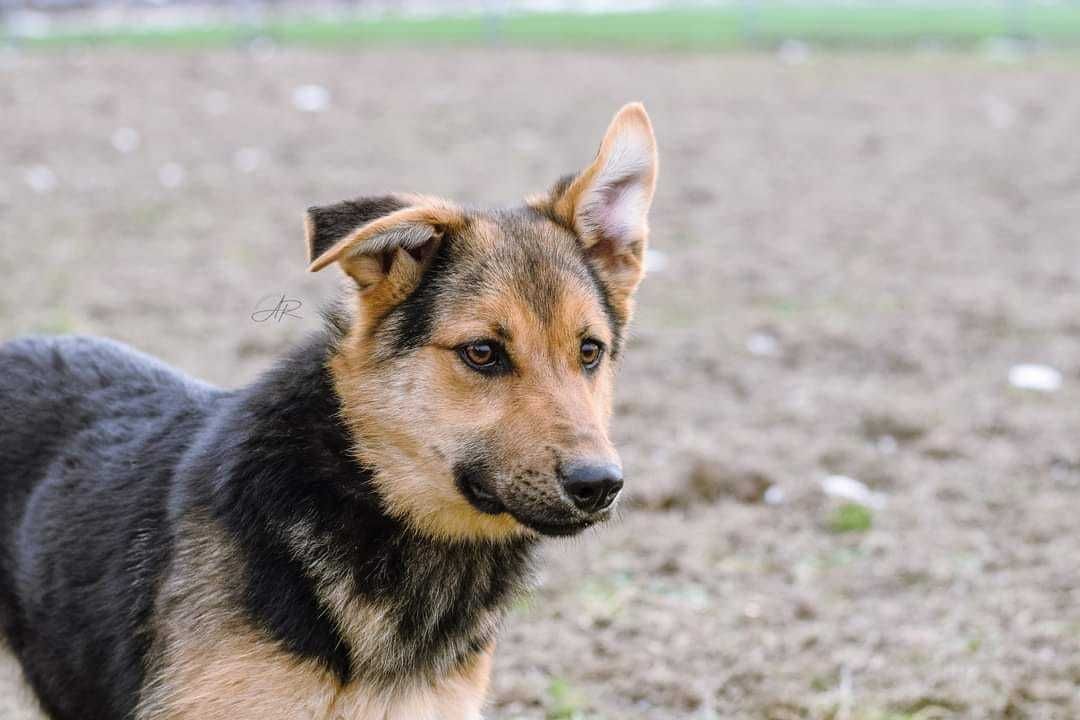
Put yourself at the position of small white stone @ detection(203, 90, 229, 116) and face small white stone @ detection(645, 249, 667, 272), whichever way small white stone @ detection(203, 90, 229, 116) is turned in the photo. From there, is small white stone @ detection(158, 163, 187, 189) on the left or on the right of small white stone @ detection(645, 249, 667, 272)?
right

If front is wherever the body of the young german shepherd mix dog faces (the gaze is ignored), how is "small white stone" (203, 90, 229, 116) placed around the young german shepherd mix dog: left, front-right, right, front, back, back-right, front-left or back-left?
back-left

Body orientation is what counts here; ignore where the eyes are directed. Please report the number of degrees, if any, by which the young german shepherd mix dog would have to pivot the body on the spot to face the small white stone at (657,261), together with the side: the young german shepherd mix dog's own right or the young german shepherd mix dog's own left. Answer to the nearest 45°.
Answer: approximately 90° to the young german shepherd mix dog's own left

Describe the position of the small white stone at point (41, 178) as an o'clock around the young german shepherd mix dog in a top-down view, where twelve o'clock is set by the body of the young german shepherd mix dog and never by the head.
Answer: The small white stone is roughly at 7 o'clock from the young german shepherd mix dog.

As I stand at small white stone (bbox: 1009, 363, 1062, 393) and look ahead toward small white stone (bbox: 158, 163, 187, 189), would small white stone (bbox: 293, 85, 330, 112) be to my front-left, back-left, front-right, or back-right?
front-right

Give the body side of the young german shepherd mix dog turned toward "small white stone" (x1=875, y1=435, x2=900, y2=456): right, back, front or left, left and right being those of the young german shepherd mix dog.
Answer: left

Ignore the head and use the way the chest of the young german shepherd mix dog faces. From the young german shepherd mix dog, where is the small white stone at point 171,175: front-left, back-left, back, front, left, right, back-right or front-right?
back-left

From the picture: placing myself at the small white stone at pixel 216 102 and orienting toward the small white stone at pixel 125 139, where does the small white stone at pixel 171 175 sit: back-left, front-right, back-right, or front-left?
front-left

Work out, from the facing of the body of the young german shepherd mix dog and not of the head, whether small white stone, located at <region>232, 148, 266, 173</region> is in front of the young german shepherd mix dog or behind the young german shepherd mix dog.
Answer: behind

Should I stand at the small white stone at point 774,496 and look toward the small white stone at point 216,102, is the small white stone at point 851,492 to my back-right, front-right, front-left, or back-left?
back-right

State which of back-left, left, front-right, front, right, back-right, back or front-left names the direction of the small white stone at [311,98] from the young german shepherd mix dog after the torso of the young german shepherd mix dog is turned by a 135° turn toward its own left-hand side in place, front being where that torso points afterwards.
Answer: front

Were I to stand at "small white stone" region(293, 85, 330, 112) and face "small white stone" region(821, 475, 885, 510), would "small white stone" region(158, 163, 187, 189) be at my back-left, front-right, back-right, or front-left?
front-right

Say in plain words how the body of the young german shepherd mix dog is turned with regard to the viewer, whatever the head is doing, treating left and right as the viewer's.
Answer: facing the viewer and to the right of the viewer

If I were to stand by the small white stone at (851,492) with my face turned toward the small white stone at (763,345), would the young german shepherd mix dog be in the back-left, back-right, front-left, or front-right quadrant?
back-left

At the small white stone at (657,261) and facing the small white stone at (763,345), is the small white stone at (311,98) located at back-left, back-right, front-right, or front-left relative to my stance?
back-right

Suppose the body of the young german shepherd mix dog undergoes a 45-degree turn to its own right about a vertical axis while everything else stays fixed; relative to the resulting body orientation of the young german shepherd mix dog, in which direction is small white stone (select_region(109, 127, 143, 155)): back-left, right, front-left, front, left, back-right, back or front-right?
back
